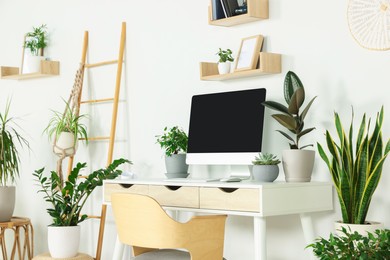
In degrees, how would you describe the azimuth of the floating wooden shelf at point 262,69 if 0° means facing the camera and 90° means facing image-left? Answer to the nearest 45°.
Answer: approximately 45°

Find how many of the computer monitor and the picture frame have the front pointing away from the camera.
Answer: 0

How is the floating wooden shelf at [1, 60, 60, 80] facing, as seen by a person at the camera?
facing the viewer and to the left of the viewer

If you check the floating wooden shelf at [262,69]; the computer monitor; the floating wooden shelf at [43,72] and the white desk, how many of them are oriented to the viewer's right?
0

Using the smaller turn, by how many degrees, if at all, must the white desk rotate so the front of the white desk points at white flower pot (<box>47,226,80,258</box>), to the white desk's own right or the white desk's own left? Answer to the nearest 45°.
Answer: approximately 90° to the white desk's own right

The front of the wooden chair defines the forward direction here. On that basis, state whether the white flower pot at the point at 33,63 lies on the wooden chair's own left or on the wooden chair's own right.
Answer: on the wooden chair's own left

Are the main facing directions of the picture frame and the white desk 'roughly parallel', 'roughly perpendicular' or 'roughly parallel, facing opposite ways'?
roughly parallel

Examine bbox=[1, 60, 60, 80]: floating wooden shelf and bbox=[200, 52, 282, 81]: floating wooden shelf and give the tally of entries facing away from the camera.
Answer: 0

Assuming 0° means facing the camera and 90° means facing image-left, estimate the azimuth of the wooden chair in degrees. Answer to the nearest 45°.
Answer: approximately 225°

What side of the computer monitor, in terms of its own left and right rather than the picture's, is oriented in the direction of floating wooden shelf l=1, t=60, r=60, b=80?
right

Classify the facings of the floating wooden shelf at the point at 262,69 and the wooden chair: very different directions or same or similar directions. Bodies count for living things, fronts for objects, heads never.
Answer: very different directions
